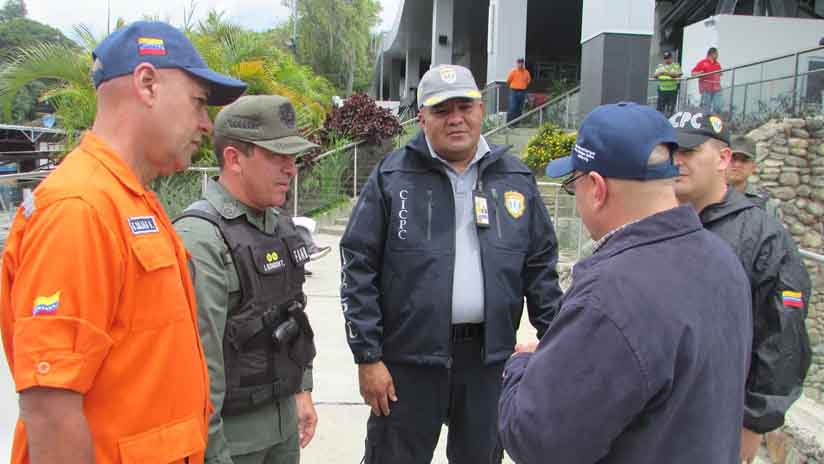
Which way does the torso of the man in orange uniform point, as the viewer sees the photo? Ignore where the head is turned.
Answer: to the viewer's right

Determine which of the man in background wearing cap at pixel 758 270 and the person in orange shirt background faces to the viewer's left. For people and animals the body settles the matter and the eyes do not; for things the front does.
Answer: the man in background wearing cap

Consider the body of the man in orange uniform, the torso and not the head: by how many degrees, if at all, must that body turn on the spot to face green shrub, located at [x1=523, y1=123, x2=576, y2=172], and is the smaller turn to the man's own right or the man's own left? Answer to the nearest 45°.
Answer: approximately 45° to the man's own left

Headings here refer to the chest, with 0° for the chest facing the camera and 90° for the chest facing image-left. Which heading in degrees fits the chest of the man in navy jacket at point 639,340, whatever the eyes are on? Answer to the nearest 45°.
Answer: approximately 135°

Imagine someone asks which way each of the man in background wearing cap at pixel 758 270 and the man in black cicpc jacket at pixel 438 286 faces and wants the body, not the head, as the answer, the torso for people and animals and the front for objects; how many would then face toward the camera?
1

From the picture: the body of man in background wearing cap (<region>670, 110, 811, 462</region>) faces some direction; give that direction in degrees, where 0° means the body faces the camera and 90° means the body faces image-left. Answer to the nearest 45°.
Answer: approximately 90°

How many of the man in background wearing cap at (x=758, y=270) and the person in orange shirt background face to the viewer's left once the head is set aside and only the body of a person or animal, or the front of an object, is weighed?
1

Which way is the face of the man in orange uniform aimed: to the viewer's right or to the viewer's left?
to the viewer's right

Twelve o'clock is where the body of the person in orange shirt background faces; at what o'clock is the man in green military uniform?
The man in green military uniform is roughly at 12 o'clock from the person in orange shirt background.

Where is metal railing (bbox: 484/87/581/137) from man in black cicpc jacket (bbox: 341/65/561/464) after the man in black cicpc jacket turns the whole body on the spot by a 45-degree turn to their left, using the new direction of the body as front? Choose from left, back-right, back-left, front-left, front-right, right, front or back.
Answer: back-left
